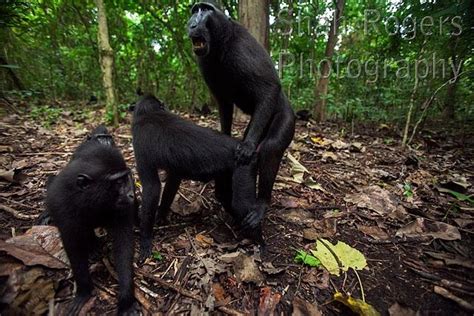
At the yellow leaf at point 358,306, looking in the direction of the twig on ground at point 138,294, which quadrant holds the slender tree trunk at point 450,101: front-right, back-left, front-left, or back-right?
back-right

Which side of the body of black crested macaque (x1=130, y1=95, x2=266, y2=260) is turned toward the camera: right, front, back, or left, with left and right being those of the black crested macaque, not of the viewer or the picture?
left

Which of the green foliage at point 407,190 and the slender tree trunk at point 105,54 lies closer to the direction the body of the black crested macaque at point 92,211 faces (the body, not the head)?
the green foliage

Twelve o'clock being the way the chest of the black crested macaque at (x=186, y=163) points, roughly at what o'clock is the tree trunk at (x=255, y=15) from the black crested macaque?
The tree trunk is roughly at 4 o'clock from the black crested macaque.

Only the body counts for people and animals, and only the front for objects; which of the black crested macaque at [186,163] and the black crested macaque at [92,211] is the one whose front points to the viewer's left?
the black crested macaque at [186,163]

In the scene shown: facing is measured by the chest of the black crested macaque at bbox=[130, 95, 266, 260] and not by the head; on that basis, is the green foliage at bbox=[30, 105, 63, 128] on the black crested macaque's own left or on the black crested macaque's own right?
on the black crested macaque's own right

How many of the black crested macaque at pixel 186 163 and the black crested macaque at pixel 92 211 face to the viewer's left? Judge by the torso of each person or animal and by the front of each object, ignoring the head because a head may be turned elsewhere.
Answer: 1

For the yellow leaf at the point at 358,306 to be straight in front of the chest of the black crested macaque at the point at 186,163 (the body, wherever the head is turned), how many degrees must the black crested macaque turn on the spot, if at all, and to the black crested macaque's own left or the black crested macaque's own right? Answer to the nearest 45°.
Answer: approximately 135° to the black crested macaque's own left

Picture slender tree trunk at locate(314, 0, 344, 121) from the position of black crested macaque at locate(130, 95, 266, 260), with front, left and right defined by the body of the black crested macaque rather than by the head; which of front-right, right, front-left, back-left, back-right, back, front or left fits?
back-right

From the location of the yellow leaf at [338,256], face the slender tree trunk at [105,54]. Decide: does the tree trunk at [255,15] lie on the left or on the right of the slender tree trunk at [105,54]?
right

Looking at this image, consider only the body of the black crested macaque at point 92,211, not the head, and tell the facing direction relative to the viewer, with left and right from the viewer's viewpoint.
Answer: facing the viewer and to the right of the viewer

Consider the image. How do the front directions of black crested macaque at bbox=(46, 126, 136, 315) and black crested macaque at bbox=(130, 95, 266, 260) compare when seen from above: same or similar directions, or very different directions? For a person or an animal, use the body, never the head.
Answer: very different directions

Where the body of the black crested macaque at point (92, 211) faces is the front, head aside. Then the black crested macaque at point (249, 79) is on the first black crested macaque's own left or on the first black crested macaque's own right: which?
on the first black crested macaque's own left

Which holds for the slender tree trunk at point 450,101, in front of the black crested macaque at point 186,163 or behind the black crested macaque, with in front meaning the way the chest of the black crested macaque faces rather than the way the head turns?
behind
